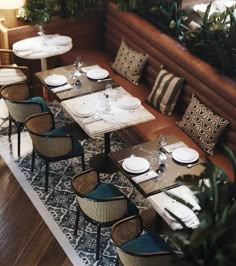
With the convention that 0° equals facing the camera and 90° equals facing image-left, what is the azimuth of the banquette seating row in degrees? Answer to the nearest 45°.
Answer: approximately 45°

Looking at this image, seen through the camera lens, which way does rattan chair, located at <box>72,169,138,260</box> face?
facing away from the viewer and to the right of the viewer

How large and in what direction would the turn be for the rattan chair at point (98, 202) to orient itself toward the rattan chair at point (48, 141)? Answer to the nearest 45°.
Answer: approximately 90° to its left

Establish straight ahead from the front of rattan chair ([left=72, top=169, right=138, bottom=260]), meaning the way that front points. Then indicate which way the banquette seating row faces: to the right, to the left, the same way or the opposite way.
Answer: the opposite way

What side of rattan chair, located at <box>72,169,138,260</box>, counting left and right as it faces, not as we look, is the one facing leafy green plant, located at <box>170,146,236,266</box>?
right

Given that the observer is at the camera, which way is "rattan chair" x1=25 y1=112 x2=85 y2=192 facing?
facing away from the viewer and to the right of the viewer
